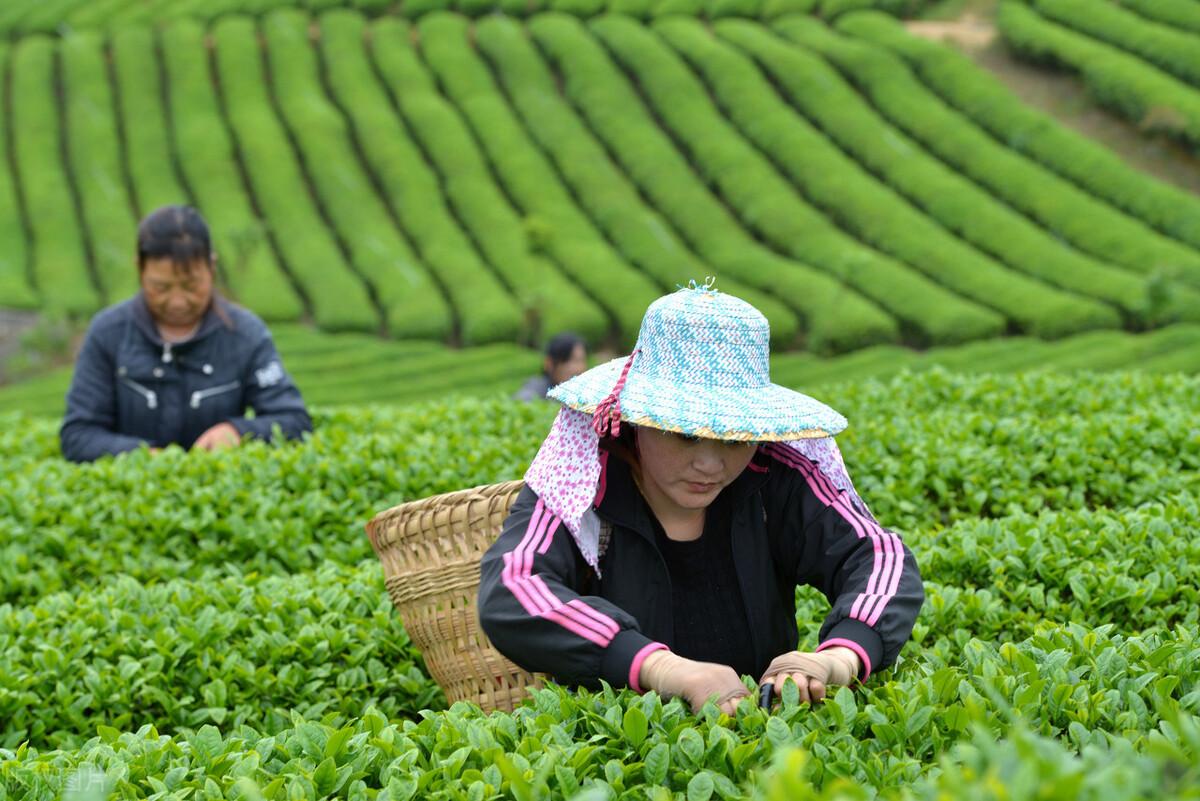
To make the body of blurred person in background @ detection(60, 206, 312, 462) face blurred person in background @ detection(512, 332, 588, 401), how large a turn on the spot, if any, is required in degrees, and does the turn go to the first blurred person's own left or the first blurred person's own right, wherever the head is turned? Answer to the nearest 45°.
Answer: approximately 135° to the first blurred person's own left

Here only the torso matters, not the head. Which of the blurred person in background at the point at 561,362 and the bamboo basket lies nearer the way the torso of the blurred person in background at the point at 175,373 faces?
the bamboo basket
